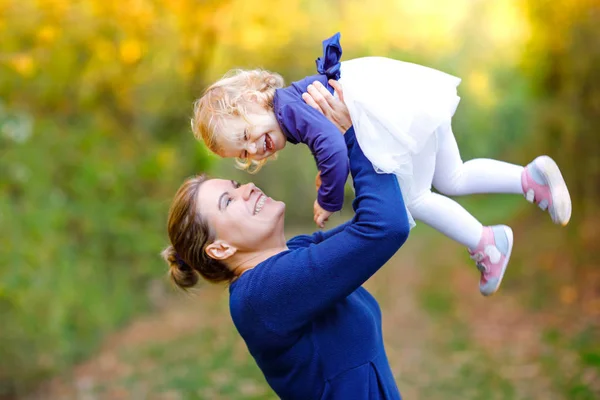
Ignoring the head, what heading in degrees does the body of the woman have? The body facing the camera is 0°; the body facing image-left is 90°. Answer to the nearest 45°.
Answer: approximately 270°

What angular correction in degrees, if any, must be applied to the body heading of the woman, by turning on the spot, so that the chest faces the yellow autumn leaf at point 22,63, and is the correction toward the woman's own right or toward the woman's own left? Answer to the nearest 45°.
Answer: approximately 135° to the woman's own left

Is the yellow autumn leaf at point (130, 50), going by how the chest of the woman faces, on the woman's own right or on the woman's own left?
on the woman's own left

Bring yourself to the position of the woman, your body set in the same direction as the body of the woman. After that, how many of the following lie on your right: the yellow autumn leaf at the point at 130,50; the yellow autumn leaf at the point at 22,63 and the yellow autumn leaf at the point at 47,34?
0

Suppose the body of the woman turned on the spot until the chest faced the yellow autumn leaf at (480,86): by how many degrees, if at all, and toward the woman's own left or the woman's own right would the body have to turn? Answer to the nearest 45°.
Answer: approximately 90° to the woman's own left

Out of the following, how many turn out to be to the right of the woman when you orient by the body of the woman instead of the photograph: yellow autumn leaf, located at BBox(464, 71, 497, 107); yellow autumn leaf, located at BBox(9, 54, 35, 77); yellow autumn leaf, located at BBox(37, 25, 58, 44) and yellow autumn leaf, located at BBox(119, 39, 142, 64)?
0

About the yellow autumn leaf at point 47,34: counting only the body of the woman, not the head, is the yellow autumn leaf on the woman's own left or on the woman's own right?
on the woman's own left

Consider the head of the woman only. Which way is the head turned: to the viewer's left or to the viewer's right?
to the viewer's right
